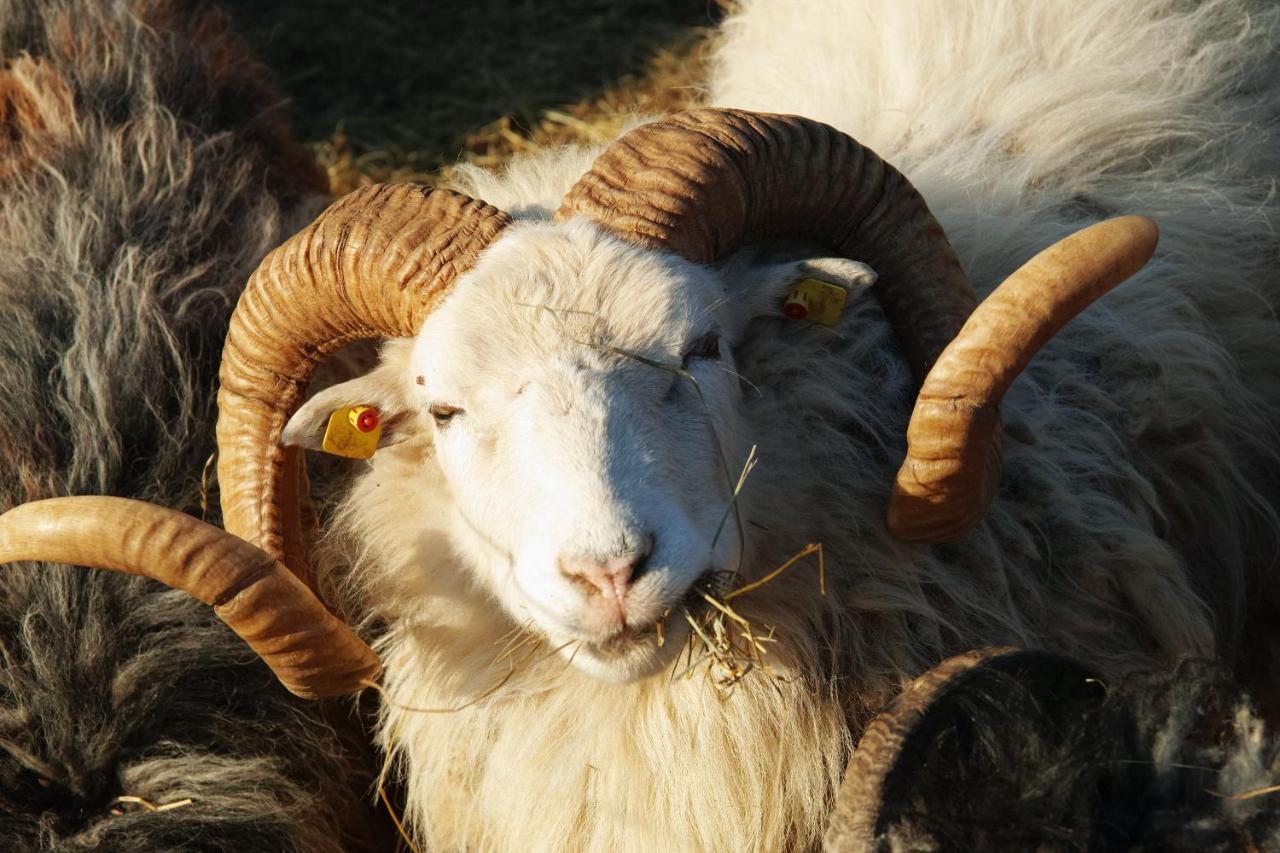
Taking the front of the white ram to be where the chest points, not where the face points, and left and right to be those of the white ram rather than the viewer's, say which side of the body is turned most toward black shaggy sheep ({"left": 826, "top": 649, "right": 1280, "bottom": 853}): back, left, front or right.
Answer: left

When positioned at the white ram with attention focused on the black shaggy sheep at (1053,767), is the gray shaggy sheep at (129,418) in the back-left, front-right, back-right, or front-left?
back-right

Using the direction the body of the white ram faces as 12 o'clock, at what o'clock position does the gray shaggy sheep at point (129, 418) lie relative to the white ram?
The gray shaggy sheep is roughly at 2 o'clock from the white ram.

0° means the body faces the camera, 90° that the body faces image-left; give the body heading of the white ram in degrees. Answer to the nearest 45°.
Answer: approximately 45°
